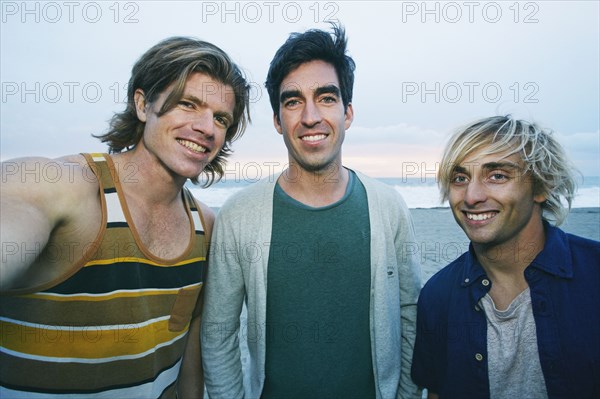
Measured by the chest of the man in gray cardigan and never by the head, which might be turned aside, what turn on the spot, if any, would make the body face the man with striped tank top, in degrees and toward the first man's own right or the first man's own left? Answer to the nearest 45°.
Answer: approximately 45° to the first man's own right

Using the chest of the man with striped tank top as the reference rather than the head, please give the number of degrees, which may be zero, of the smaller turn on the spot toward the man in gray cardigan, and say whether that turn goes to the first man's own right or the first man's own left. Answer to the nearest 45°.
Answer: approximately 45° to the first man's own left

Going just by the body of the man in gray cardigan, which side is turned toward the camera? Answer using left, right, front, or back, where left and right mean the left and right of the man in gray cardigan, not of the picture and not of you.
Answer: front

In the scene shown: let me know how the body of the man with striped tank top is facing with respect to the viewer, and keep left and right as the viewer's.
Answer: facing the viewer and to the right of the viewer

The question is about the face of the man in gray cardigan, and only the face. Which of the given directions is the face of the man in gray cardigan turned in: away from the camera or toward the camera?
toward the camera

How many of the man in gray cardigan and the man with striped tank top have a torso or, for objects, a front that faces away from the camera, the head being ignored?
0
